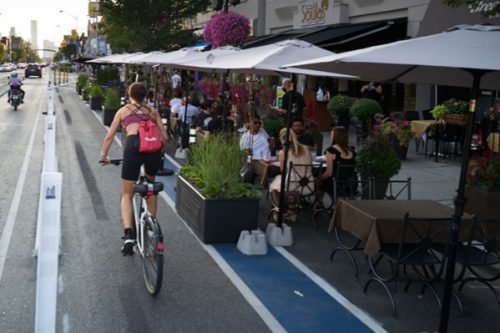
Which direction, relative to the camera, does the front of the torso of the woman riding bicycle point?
away from the camera

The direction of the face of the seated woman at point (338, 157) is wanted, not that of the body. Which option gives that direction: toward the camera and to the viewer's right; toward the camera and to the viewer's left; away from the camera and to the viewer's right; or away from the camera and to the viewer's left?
away from the camera and to the viewer's left

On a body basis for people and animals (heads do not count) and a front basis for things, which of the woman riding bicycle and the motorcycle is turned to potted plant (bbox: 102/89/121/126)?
the woman riding bicycle

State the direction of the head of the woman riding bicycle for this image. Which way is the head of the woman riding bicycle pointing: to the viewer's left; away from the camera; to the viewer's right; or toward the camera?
away from the camera

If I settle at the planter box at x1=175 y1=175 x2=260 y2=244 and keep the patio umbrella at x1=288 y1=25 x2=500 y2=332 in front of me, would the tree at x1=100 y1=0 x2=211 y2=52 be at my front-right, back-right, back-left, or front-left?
back-left

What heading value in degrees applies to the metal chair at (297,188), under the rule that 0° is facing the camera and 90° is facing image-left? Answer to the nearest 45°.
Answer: approximately 135°

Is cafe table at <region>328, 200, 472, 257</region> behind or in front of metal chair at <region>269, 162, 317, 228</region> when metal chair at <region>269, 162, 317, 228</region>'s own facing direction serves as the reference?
behind

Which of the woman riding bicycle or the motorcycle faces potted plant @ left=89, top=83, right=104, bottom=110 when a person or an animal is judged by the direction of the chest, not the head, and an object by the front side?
the woman riding bicycle
